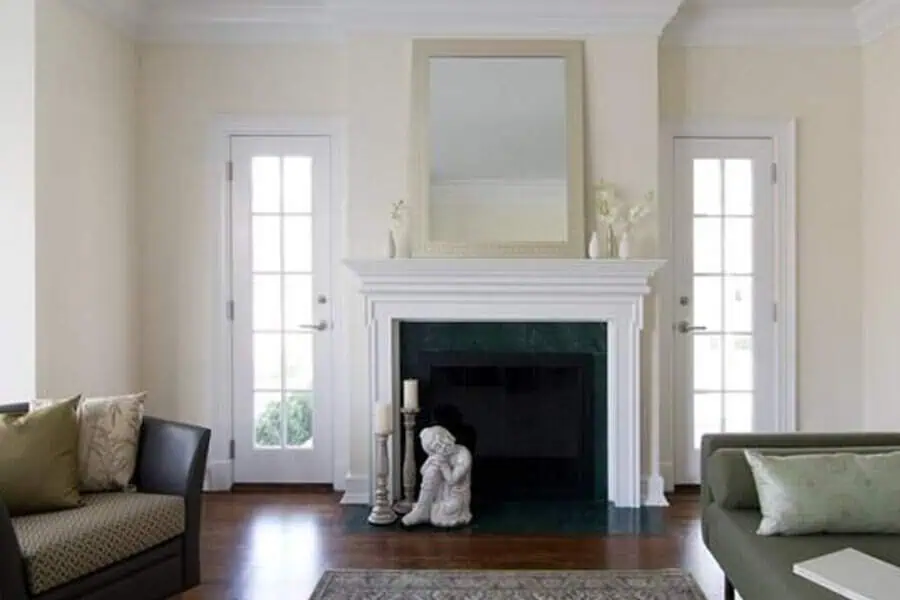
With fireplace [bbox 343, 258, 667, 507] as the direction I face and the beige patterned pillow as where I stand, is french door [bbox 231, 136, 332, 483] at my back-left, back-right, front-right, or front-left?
front-left

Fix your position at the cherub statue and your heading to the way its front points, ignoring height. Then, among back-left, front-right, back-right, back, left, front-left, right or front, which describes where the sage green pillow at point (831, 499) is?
left

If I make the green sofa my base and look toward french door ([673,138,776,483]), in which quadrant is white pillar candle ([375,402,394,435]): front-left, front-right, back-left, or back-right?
front-left

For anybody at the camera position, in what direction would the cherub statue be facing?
facing the viewer and to the left of the viewer

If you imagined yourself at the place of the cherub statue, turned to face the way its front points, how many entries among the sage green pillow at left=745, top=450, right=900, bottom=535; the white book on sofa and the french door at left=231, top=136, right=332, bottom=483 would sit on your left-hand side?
2

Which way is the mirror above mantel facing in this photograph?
toward the camera

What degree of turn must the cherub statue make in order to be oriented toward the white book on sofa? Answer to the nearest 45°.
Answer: approximately 90° to its left

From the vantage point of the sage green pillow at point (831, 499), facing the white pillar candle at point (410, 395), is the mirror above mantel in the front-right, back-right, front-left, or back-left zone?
front-right
